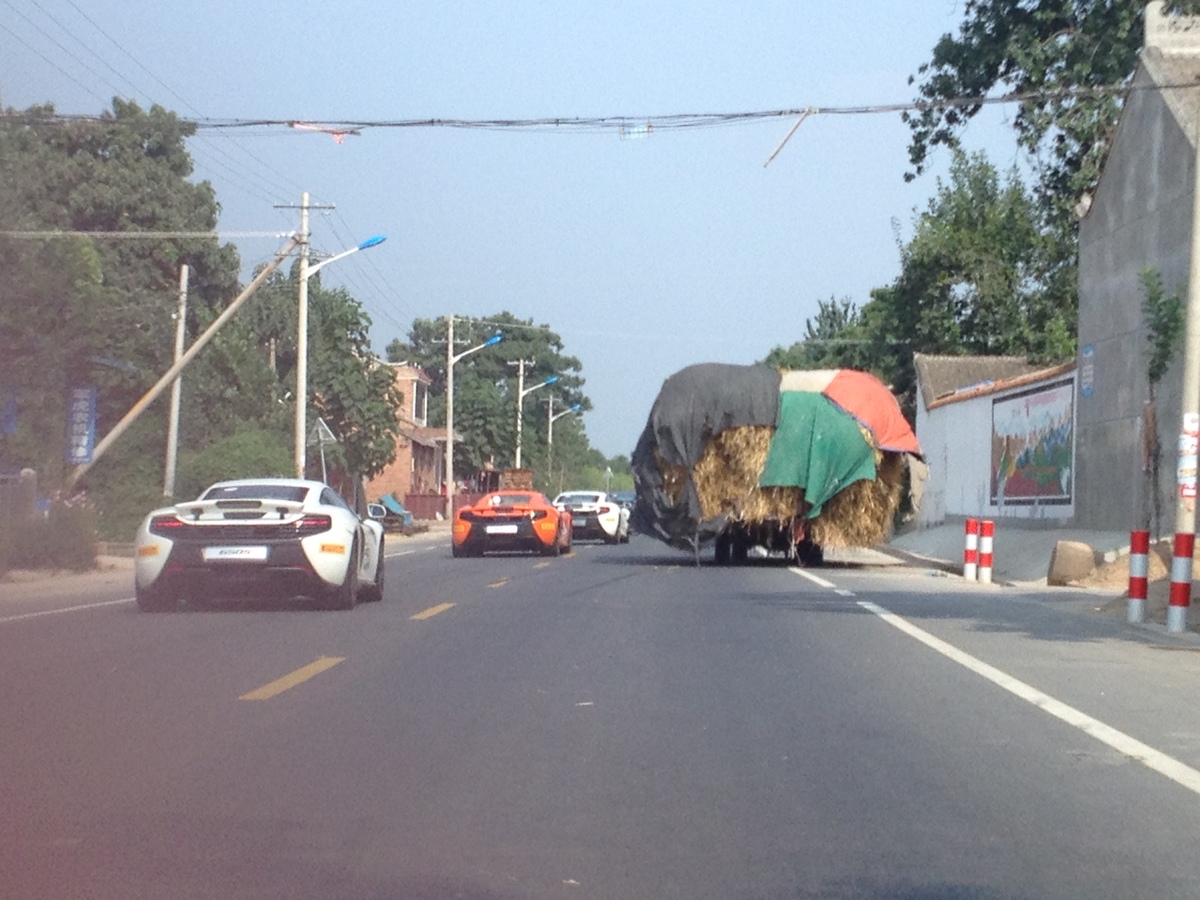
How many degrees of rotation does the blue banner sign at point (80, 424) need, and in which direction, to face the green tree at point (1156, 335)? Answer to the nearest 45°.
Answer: approximately 45° to its left

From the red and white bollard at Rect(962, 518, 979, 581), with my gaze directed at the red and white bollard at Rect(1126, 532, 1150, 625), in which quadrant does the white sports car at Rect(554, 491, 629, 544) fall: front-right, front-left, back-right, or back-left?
back-right

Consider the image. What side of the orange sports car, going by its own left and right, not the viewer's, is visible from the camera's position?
back

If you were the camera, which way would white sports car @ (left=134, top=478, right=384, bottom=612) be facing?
facing away from the viewer

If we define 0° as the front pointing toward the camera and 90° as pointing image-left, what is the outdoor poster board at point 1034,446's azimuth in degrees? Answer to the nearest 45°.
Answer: approximately 45°

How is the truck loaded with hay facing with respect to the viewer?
away from the camera

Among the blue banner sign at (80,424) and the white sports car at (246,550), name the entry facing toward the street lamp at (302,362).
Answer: the white sports car
